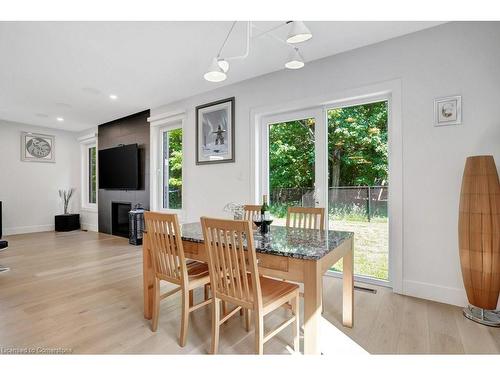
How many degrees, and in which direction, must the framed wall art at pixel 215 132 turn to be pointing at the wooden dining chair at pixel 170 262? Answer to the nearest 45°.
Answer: approximately 45° to its left

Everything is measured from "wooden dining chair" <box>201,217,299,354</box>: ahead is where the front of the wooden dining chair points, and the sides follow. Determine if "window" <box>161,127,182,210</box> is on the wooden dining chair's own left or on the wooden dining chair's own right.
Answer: on the wooden dining chair's own left

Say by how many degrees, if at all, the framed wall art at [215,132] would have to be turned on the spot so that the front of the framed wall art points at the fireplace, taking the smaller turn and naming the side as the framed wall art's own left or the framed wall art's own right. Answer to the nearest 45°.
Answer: approximately 90° to the framed wall art's own right

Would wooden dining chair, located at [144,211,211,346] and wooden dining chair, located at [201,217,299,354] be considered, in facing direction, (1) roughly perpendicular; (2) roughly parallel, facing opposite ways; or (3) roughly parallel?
roughly parallel

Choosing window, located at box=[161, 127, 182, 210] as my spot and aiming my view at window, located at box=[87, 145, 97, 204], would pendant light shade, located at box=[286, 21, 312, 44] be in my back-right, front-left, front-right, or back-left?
back-left

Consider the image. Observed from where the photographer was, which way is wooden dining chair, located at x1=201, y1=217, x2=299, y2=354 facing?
facing away from the viewer and to the right of the viewer

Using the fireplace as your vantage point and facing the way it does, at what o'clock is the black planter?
The black planter is roughly at 3 o'clock from the fireplace.

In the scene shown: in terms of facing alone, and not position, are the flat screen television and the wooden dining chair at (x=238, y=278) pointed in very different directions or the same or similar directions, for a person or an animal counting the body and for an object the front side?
very different directions

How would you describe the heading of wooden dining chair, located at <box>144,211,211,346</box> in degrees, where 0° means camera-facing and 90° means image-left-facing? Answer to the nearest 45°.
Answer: approximately 225°

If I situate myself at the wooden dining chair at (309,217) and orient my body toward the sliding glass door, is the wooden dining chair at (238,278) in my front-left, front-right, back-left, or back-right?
back-left

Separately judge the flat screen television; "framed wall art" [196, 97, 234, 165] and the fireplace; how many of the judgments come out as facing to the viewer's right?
0

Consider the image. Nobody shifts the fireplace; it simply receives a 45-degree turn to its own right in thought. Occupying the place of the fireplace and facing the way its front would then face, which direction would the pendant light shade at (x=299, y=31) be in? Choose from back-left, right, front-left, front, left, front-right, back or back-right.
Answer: left

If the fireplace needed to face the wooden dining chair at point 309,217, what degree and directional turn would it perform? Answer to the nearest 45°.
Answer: approximately 45° to its left

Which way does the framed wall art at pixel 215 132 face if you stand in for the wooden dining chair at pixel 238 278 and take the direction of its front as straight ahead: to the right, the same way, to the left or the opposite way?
the opposite way

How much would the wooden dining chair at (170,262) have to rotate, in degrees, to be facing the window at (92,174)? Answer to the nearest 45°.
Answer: approximately 45° to its left

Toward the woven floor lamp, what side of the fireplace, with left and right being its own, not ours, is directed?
left

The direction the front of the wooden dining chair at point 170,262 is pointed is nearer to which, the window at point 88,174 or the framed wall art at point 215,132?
the framed wall art

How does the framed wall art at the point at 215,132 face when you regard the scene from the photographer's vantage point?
facing the viewer and to the left of the viewer

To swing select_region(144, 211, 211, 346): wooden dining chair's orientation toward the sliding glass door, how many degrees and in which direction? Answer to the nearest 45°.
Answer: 0° — it already faces it
